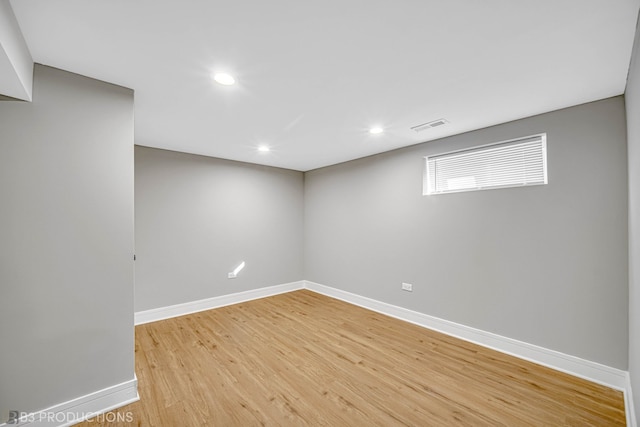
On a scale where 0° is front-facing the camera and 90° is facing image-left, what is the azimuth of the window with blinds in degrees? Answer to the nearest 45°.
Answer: approximately 45°
